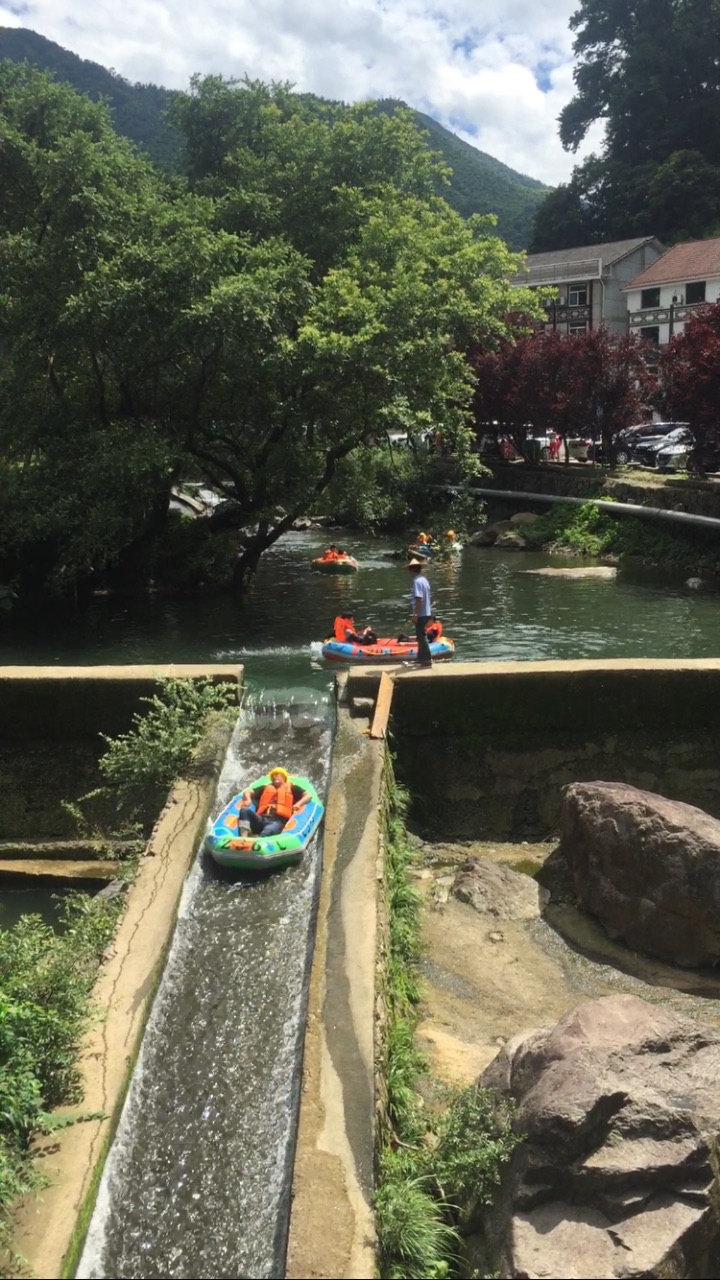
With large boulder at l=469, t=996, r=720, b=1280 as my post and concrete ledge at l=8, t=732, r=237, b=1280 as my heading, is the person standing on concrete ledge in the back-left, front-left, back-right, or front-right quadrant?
front-right

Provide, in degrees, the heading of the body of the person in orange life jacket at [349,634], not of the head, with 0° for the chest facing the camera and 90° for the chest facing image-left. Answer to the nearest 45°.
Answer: approximately 270°

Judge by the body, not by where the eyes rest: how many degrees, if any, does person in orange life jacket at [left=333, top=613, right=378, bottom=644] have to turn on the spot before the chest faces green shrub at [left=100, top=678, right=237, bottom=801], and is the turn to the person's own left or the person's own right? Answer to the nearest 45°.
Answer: approximately 90° to the person's own right

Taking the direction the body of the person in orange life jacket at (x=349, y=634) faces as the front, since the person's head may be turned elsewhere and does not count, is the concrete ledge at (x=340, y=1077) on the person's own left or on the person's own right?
on the person's own right

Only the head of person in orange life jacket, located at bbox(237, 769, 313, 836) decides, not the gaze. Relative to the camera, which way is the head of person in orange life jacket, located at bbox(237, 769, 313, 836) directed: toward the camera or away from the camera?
toward the camera

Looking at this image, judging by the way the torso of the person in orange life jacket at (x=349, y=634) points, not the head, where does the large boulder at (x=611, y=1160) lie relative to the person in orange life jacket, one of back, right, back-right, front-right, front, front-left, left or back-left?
right

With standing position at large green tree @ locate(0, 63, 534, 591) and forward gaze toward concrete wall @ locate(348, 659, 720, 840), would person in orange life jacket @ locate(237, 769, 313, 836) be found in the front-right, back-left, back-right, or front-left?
front-right

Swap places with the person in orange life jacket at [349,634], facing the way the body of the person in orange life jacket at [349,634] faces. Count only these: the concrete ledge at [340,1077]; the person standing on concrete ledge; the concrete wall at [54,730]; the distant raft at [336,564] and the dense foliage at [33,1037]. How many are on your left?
1

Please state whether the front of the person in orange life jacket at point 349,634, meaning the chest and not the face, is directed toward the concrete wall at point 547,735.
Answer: no

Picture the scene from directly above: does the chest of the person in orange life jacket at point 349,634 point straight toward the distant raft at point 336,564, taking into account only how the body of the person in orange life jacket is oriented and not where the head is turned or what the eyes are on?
no

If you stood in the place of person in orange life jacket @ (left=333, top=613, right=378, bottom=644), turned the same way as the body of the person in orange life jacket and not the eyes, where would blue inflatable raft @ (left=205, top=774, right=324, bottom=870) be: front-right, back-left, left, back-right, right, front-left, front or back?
right

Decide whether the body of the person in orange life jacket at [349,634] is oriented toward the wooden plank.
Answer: no
